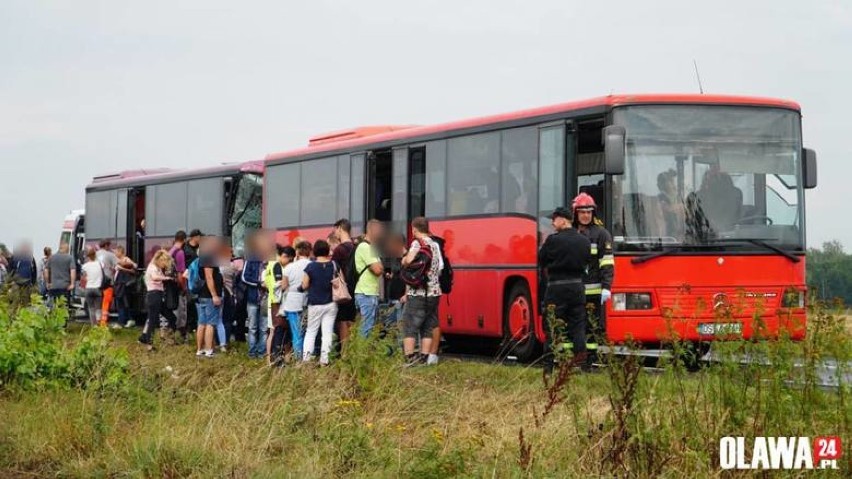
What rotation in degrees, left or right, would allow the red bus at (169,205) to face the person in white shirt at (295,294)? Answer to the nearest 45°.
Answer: approximately 45° to its right

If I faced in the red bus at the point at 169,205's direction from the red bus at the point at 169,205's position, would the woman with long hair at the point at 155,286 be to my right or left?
on my right

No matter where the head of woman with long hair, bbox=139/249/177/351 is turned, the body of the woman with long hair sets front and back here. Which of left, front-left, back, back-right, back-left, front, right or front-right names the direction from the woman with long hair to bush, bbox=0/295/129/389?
right

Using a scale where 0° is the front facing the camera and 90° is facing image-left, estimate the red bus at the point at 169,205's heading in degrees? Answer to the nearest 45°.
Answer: approximately 315°

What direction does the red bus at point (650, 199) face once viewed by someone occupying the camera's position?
facing the viewer and to the right of the viewer

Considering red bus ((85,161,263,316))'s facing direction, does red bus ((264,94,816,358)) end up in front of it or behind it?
in front
